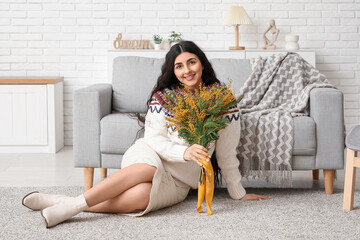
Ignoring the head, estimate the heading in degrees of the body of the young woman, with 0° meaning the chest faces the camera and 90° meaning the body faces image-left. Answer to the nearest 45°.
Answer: approximately 0°

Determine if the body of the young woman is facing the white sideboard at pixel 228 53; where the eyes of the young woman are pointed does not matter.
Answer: no

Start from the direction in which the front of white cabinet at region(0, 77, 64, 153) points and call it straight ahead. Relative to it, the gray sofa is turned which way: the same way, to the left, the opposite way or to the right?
the same way

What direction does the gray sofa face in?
toward the camera

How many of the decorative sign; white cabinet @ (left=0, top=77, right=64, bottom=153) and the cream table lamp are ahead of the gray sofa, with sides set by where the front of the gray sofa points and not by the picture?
0

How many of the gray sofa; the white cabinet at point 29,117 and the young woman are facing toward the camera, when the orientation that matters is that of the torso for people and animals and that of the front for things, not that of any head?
3

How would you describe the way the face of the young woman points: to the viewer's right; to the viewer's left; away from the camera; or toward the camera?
toward the camera

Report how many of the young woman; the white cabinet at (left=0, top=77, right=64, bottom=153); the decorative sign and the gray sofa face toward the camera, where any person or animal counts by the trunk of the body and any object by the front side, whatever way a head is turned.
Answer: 4

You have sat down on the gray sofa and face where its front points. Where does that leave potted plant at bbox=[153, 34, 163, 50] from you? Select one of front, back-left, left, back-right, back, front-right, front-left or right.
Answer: back

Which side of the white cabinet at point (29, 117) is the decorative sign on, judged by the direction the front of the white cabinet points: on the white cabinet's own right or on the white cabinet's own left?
on the white cabinet's own left

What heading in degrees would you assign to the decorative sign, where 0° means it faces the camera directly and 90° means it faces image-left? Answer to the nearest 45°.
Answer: approximately 0°

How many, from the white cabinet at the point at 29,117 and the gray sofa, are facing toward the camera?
2

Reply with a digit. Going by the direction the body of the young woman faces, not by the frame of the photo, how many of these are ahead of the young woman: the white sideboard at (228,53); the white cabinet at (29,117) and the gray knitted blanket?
0

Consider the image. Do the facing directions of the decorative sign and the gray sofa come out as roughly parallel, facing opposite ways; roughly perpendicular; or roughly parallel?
roughly parallel

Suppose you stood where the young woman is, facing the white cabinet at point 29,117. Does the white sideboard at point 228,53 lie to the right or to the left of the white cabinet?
right

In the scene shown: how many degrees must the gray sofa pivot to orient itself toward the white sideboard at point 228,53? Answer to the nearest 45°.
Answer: approximately 180°

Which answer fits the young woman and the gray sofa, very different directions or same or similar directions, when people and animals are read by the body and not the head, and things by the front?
same or similar directions

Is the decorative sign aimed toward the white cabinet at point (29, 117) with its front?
no
